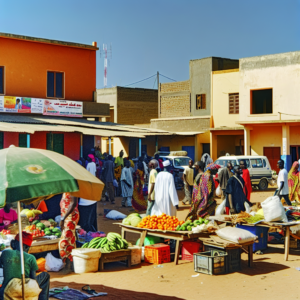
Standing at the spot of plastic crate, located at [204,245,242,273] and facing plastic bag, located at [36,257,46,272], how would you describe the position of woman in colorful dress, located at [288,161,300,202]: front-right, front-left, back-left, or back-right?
back-right

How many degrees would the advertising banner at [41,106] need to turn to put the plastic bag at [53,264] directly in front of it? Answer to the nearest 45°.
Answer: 0° — it already faces it

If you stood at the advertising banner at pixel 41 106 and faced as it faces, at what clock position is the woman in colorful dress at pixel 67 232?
The woman in colorful dress is roughly at 12 o'clock from the advertising banner.

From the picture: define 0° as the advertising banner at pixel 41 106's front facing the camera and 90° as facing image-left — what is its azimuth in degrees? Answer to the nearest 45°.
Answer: approximately 0°

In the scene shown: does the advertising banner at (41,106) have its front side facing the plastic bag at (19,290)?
yes

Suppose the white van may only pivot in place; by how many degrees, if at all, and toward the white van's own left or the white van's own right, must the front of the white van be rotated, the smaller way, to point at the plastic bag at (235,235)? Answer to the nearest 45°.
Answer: approximately 45° to the white van's own left
